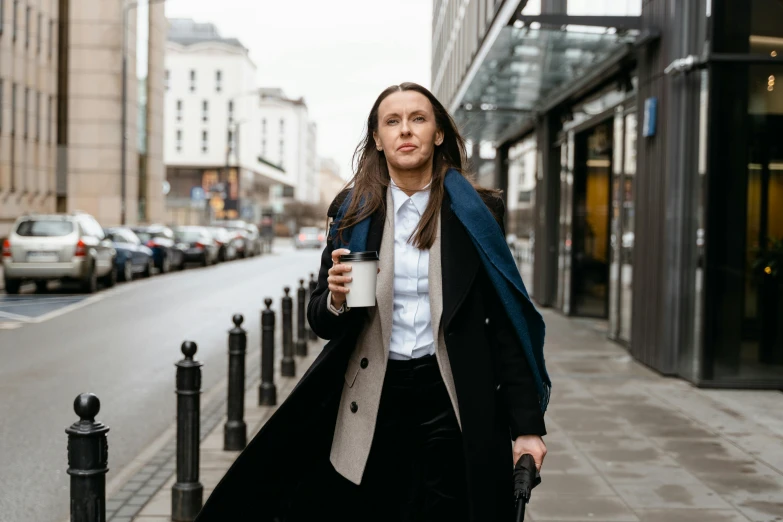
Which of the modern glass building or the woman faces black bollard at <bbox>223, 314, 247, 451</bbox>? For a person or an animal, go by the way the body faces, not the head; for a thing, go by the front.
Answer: the modern glass building

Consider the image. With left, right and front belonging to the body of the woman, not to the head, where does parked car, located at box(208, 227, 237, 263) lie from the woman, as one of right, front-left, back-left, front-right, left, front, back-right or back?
back

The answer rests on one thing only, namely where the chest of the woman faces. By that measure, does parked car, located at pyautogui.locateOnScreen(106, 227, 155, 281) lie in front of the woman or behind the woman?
behind

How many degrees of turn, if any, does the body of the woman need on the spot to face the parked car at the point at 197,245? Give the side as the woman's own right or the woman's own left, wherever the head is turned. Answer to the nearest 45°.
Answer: approximately 180°

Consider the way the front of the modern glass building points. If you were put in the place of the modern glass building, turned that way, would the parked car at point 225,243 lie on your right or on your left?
on your right

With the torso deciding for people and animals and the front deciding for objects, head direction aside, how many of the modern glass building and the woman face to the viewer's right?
0

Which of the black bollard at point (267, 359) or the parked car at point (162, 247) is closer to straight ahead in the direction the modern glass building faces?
the black bollard

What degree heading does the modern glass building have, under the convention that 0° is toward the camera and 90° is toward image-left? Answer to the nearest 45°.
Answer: approximately 45°

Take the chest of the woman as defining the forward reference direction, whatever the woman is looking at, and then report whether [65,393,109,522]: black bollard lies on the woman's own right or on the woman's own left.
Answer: on the woman's own right

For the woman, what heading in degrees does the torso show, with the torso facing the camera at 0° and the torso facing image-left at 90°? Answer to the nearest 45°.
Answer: approximately 0°
